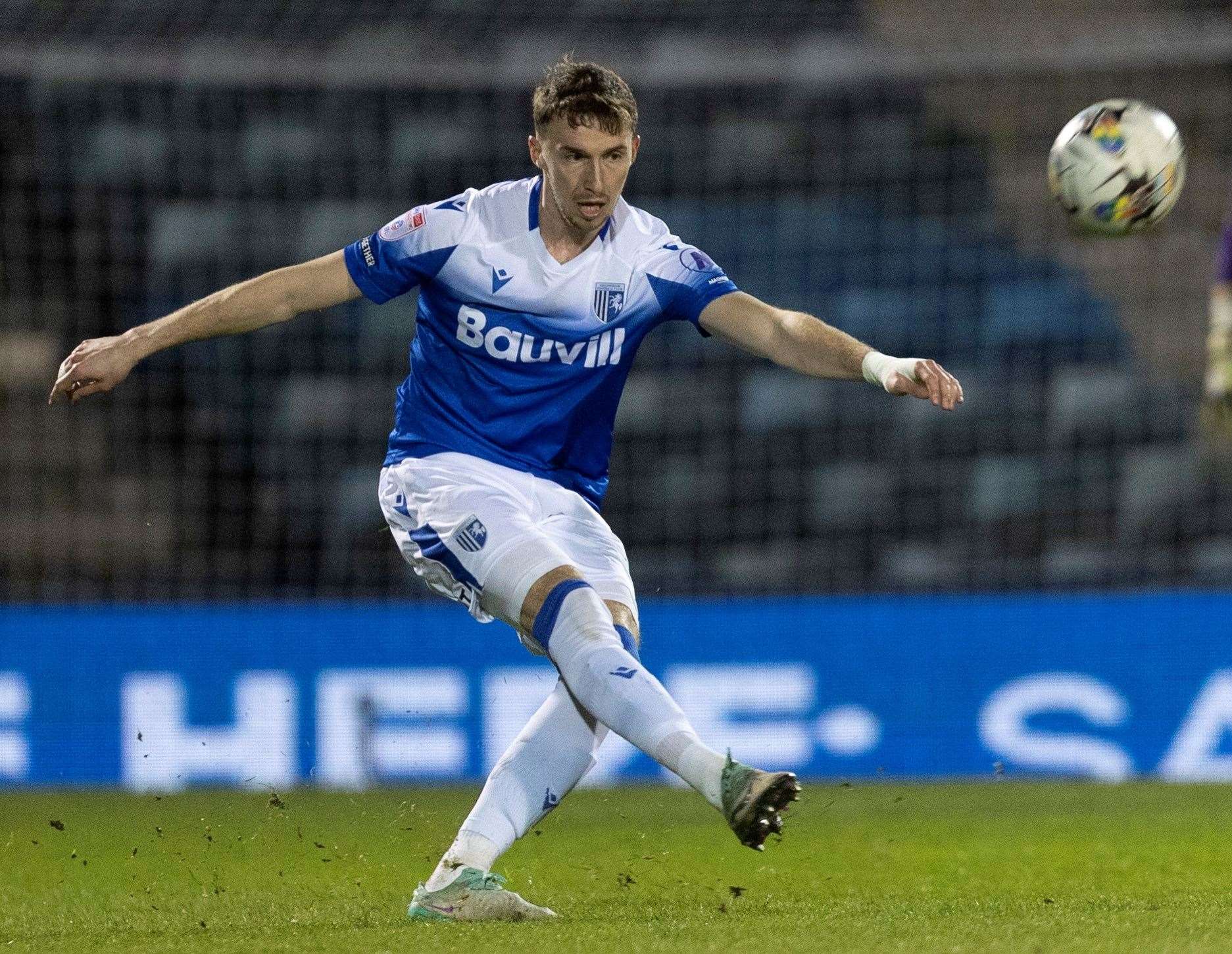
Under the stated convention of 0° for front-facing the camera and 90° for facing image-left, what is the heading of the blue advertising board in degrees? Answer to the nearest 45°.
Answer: approximately 0°

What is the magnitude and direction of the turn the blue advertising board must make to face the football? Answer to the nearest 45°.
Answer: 0° — it already faces it
